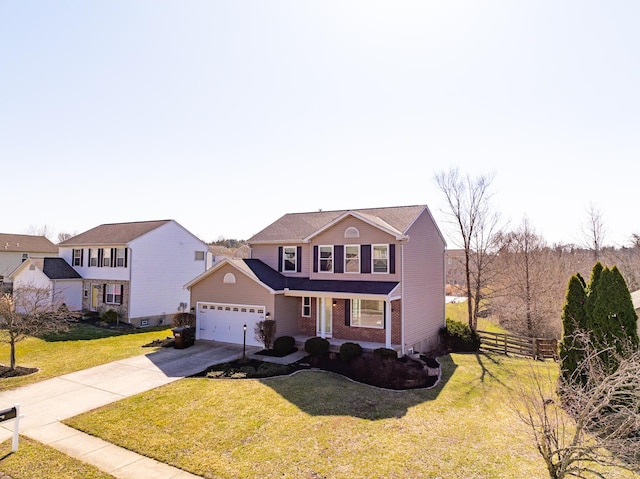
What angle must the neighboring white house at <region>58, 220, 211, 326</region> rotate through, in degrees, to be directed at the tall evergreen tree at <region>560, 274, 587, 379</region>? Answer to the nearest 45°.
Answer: approximately 90° to its left

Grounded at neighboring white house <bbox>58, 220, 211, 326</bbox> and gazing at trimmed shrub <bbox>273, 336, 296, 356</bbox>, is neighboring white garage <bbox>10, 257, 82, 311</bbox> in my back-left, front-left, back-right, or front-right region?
back-right

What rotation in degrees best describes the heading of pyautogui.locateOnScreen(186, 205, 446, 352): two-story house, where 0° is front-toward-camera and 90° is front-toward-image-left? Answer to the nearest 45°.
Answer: approximately 45°

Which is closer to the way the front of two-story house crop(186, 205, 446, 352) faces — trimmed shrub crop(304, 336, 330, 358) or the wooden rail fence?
the trimmed shrub

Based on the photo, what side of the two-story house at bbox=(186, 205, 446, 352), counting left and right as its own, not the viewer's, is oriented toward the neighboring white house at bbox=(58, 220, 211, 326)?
right

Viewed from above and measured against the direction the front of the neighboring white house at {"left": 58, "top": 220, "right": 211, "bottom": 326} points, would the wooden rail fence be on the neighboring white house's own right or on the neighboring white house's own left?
on the neighboring white house's own left

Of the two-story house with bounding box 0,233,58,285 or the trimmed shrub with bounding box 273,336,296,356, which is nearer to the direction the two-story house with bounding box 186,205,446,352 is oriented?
the trimmed shrub

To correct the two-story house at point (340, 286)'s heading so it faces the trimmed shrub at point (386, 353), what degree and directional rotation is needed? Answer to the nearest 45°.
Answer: approximately 90° to its left

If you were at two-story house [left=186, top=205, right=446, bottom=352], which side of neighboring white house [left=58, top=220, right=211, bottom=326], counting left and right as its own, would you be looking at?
left

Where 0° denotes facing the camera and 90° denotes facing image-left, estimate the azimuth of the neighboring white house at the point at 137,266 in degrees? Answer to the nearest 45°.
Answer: approximately 45°

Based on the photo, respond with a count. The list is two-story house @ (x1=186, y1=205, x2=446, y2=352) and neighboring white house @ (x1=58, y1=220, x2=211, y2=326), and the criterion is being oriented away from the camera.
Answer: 0

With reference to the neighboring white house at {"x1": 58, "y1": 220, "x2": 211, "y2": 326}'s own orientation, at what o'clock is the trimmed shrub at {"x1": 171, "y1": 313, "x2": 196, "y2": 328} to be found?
The trimmed shrub is roughly at 10 o'clock from the neighboring white house.

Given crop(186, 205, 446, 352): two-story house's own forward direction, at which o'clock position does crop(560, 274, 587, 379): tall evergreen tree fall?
The tall evergreen tree is roughly at 9 o'clock from the two-story house.

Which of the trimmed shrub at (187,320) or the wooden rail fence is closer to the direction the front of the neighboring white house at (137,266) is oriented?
the trimmed shrub
